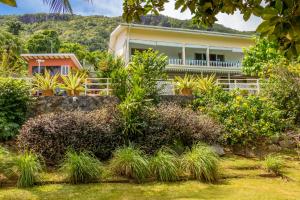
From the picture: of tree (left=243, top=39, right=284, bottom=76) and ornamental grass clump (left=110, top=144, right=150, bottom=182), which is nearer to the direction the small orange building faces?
the ornamental grass clump

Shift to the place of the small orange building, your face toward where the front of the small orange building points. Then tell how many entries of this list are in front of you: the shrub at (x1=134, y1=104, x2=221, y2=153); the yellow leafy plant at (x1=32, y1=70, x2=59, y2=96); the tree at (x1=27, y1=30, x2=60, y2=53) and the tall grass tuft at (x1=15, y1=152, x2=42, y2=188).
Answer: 3

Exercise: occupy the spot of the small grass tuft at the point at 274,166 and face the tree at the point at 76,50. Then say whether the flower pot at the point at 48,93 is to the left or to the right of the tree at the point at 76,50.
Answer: left

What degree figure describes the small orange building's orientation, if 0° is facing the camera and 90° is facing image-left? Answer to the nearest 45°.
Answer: approximately 0°

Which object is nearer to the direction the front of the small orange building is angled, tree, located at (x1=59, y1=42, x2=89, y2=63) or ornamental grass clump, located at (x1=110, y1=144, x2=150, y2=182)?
the ornamental grass clump

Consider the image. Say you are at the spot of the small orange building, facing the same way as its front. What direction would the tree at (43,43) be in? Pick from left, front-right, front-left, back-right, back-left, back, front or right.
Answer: back

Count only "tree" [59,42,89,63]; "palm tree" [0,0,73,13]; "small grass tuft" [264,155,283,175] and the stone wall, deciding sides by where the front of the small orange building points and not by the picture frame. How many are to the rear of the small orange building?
1

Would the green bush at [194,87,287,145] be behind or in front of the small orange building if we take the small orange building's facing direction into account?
in front

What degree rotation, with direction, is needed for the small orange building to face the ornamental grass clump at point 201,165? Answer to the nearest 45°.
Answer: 0° — it already faces it

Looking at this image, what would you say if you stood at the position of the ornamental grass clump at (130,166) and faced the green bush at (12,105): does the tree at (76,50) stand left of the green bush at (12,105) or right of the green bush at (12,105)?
right

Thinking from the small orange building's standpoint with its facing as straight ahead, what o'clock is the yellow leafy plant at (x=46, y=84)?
The yellow leafy plant is roughly at 12 o'clock from the small orange building.

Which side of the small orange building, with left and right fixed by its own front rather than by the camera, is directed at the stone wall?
front

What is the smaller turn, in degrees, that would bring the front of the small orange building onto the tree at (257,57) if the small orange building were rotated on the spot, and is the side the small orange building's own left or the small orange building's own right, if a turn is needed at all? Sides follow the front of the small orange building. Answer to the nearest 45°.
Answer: approximately 45° to the small orange building's own left

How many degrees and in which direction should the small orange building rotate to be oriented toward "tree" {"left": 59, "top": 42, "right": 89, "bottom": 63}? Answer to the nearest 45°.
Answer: approximately 180°

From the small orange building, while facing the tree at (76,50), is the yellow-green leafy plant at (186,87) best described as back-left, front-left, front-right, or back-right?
back-right
